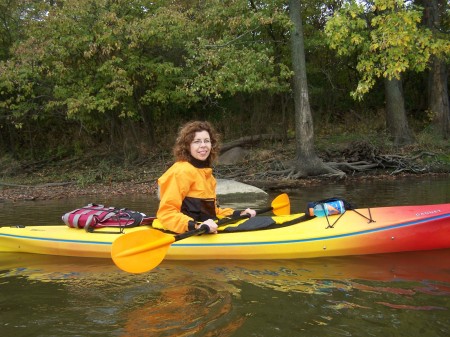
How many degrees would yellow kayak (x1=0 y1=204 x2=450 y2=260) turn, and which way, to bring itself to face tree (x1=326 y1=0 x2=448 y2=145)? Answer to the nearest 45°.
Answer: approximately 45° to its left

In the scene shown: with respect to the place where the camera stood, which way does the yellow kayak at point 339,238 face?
facing to the right of the viewer

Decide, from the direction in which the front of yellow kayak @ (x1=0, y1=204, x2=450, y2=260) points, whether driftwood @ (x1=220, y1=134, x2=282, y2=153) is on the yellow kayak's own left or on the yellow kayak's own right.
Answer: on the yellow kayak's own left

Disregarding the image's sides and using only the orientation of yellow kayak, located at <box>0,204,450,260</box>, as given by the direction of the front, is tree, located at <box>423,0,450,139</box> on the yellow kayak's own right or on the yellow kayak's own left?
on the yellow kayak's own left
